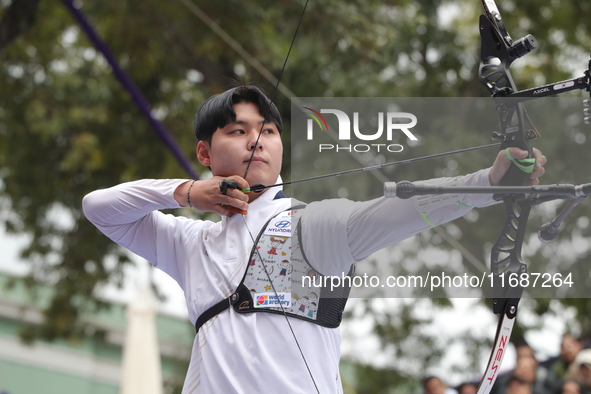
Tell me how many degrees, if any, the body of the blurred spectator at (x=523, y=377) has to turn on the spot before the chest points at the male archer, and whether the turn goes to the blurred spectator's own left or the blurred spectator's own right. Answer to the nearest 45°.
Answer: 0° — they already face them

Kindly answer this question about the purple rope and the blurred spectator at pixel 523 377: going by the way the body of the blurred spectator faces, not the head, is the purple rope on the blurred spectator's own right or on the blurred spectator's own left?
on the blurred spectator's own right

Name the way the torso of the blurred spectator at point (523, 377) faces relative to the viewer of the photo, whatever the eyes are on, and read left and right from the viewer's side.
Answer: facing the viewer

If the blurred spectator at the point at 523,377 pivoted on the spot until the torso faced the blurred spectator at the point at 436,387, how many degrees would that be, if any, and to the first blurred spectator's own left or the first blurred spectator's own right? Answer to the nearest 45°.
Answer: approximately 45° to the first blurred spectator's own right
